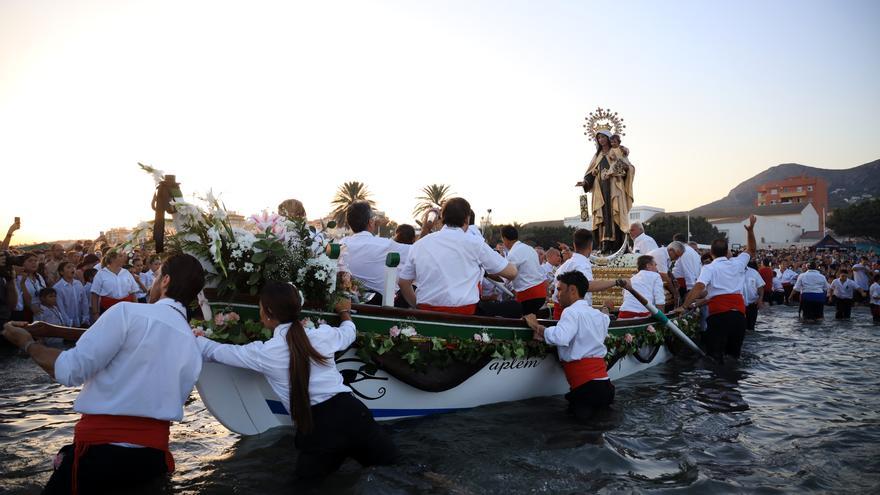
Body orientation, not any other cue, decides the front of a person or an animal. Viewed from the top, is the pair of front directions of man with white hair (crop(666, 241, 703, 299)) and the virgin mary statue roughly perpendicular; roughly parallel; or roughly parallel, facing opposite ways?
roughly perpendicular

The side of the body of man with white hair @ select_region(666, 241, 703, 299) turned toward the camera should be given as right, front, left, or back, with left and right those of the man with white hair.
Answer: left

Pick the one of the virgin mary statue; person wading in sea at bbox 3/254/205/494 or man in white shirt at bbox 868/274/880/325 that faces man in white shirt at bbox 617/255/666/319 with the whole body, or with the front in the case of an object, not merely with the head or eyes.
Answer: the virgin mary statue

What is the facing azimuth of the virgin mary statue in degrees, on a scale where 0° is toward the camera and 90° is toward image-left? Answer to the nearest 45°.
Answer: approximately 0°

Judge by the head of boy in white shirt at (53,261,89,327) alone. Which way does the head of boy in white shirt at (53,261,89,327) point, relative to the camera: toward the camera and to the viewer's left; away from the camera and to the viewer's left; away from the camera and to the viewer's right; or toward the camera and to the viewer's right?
toward the camera and to the viewer's right
